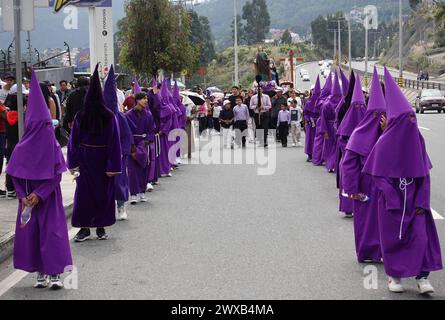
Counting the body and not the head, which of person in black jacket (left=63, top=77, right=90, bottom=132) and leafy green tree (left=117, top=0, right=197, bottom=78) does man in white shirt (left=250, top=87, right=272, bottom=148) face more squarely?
the person in black jacket

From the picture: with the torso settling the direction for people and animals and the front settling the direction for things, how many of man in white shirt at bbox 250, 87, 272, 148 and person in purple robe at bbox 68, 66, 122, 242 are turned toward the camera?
2

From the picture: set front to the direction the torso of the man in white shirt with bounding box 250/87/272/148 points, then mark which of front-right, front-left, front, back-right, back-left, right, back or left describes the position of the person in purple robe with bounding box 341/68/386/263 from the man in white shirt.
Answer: front

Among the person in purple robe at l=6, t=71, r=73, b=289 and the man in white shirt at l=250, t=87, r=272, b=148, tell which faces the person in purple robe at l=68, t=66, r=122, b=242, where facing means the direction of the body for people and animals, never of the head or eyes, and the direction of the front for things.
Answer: the man in white shirt

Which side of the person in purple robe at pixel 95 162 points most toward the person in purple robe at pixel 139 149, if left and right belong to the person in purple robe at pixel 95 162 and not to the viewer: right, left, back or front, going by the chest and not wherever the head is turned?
back

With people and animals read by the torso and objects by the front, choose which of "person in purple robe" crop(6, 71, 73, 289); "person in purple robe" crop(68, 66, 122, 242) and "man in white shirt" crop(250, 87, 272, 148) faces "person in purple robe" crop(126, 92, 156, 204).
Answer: the man in white shirt

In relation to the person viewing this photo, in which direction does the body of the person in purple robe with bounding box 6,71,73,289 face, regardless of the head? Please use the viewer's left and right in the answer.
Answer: facing the viewer and to the left of the viewer

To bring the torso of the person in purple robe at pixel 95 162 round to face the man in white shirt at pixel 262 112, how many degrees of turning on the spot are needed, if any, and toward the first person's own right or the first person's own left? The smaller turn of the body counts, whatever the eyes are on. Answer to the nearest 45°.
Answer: approximately 180°

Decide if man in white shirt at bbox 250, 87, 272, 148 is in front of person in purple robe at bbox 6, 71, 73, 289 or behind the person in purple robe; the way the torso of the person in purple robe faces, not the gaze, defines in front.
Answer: behind

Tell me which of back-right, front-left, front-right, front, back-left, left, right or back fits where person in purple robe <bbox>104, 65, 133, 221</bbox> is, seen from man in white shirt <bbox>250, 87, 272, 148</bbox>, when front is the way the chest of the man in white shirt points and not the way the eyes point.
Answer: front

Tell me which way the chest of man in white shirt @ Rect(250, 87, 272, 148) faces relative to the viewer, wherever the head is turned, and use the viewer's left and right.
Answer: facing the viewer

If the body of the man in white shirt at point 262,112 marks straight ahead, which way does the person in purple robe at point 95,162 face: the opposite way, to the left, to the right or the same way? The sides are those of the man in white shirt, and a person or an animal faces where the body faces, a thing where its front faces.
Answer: the same way

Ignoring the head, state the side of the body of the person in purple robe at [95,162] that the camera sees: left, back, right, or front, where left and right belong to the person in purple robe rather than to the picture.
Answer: front

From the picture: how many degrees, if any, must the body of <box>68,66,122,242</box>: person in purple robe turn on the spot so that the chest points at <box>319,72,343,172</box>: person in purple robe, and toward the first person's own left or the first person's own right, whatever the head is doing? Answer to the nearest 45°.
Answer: approximately 135° to the first person's own left

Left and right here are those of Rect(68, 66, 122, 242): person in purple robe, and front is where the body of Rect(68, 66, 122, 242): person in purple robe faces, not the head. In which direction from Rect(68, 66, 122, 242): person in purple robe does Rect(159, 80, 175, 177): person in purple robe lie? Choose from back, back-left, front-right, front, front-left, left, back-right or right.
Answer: back

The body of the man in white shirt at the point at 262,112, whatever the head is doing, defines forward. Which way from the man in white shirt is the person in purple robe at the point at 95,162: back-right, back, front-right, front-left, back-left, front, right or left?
front
